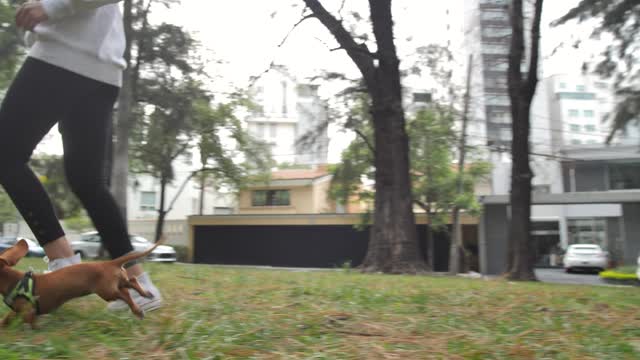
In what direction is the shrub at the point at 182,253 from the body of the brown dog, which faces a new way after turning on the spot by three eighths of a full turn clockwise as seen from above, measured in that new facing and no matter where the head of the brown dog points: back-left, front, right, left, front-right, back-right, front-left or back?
front-left

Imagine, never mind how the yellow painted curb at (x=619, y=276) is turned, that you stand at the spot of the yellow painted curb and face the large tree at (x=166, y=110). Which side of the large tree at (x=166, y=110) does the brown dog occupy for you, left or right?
left

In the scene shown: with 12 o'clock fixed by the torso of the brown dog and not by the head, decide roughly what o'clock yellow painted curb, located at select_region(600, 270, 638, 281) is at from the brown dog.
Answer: The yellow painted curb is roughly at 5 o'clock from the brown dog.

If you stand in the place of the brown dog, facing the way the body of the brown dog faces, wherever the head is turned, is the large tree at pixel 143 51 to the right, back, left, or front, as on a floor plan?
right

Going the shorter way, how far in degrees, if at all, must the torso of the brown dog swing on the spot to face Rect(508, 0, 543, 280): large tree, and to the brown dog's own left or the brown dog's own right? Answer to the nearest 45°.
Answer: approximately 135° to the brown dog's own right

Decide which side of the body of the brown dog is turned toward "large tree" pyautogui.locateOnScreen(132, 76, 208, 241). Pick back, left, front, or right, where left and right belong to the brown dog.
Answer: right

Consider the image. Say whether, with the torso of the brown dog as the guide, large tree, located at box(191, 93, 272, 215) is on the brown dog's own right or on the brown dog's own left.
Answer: on the brown dog's own right

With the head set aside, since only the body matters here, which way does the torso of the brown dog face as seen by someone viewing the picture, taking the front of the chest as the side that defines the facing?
to the viewer's left

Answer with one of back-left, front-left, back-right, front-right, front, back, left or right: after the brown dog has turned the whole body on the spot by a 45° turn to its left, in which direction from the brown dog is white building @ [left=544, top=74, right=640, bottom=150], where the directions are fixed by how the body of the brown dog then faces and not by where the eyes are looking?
back
